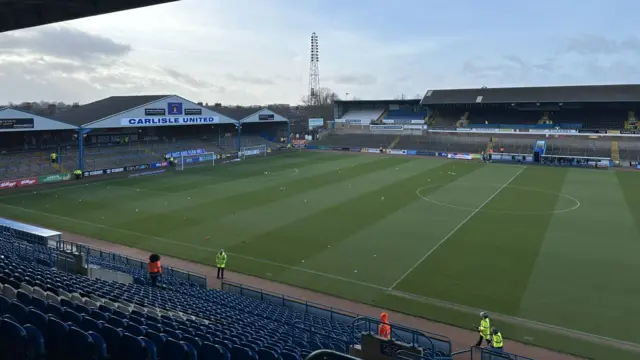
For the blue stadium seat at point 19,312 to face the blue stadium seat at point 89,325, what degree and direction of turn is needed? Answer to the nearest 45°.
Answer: approximately 90° to its right

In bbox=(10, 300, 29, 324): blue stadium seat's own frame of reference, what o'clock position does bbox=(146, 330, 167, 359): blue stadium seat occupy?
bbox=(146, 330, 167, 359): blue stadium seat is roughly at 3 o'clock from bbox=(10, 300, 29, 324): blue stadium seat.

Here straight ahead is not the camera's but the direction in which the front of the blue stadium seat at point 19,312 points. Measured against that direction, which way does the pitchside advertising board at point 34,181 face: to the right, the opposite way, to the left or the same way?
to the right

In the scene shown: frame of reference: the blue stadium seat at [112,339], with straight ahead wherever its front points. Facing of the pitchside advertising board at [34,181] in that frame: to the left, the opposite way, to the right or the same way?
to the right

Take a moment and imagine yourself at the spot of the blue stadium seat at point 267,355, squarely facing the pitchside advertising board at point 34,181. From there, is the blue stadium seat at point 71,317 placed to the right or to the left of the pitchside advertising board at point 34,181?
left

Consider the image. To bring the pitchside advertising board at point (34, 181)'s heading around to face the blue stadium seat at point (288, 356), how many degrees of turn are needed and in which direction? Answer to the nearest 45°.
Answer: approximately 45° to its right

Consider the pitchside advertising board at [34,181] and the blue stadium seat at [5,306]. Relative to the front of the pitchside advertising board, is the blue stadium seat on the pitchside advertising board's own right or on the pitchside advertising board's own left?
on the pitchside advertising board's own right

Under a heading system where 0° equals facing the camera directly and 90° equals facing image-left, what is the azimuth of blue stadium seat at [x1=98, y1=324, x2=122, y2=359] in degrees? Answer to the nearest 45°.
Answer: approximately 225°

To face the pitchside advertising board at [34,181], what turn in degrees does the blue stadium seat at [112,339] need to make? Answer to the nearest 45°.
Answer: approximately 45° to its left

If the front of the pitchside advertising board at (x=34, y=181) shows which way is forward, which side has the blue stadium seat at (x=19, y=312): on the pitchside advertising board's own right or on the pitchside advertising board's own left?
on the pitchside advertising board's own right

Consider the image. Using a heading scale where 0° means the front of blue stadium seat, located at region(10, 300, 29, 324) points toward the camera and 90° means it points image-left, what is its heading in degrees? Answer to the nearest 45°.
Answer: approximately 225°

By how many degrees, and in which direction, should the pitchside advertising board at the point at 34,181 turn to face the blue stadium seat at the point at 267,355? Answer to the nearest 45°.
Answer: approximately 45° to its right
